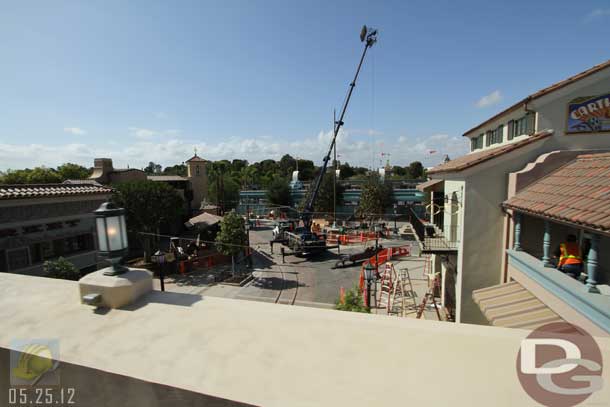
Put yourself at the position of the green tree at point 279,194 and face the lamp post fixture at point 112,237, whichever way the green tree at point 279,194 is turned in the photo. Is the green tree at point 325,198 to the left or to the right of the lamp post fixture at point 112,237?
left

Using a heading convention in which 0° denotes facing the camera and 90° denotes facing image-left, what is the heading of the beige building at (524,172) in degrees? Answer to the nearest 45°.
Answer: approximately 45°

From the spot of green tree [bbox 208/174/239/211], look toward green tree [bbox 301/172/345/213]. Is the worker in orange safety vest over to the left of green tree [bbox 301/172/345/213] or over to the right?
right

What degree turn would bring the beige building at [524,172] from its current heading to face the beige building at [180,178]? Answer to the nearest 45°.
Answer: approximately 45° to its right
